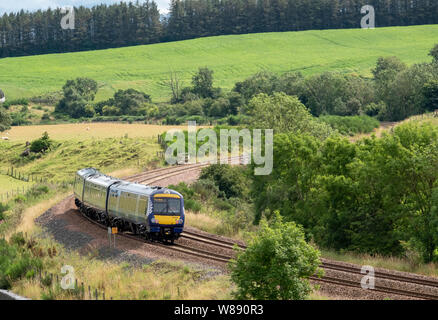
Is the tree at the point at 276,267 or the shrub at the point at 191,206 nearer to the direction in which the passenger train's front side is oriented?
the tree

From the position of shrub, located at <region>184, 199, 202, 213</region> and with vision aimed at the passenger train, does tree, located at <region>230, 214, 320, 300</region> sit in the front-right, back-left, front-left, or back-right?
front-left

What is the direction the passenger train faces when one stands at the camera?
facing the viewer and to the right of the viewer

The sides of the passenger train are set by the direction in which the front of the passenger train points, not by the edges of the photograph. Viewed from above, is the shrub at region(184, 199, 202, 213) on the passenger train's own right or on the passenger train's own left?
on the passenger train's own left

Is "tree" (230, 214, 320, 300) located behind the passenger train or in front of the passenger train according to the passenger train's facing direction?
in front
